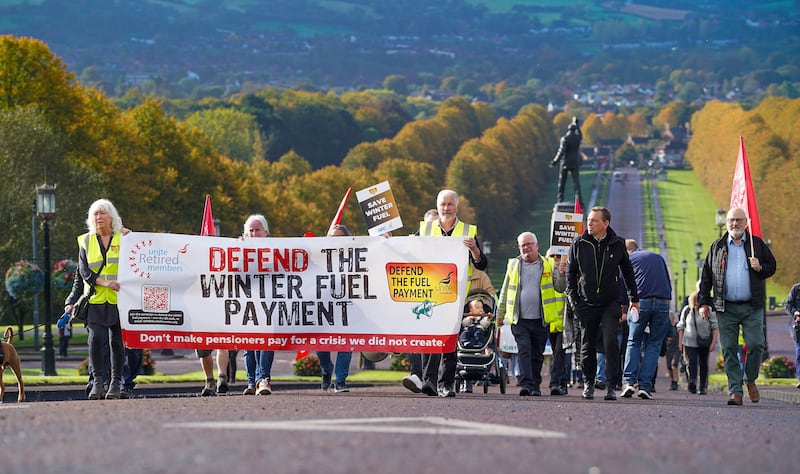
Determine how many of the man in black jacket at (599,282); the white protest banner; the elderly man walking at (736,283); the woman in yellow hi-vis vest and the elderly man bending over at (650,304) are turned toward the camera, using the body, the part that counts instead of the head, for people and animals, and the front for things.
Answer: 4

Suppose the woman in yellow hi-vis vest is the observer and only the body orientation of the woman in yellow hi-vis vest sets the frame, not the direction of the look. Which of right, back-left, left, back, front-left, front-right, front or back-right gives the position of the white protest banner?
left

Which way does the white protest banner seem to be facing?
toward the camera

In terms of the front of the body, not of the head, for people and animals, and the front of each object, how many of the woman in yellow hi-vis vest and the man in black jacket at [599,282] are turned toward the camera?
2

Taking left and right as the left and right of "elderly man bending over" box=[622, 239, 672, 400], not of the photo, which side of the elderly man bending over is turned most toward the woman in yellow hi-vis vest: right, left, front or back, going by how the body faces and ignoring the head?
left

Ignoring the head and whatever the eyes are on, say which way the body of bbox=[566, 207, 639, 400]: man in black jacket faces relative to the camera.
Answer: toward the camera
